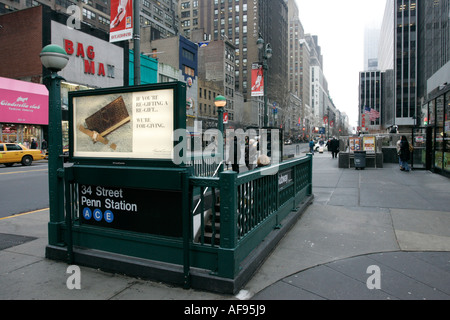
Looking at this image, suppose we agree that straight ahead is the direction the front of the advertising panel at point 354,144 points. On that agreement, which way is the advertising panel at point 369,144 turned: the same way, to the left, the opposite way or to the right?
the same way

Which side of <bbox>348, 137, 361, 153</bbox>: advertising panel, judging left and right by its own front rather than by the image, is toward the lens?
front

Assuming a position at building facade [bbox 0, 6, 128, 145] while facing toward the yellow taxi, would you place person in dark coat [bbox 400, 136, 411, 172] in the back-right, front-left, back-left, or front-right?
front-left

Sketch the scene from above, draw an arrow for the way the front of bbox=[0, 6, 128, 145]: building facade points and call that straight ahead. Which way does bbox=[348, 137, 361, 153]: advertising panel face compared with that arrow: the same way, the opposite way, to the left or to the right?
to the right

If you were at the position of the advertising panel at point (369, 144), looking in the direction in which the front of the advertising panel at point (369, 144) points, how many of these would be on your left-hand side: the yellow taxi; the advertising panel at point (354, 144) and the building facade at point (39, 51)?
0

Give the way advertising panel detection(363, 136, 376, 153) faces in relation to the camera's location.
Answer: facing the viewer

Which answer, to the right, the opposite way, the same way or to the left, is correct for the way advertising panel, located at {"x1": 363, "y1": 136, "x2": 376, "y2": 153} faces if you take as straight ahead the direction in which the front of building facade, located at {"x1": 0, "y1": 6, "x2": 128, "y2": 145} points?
to the right

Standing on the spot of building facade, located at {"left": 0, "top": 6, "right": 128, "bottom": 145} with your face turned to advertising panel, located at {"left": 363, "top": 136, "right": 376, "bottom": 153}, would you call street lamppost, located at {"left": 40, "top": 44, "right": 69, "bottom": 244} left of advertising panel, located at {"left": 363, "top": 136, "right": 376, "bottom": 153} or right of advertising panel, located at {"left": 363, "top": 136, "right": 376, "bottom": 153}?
right

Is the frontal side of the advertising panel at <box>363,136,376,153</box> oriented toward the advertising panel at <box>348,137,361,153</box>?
no

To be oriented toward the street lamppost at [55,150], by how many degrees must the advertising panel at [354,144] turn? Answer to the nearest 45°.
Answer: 0° — it already faces it

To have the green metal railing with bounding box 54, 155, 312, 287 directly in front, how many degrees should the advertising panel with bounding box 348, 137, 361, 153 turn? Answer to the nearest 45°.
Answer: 0° — it already faces it

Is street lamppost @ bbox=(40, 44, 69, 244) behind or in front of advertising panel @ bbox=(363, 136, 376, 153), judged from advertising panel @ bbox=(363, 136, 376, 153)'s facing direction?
in front

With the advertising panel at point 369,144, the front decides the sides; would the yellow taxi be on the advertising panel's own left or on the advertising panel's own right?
on the advertising panel's own right

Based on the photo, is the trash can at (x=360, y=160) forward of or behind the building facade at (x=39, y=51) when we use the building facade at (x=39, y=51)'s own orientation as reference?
forward

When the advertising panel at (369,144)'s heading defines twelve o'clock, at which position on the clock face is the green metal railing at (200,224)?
The green metal railing is roughly at 12 o'clock from the advertising panel.

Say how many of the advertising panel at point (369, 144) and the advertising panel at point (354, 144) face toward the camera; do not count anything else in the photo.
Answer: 2

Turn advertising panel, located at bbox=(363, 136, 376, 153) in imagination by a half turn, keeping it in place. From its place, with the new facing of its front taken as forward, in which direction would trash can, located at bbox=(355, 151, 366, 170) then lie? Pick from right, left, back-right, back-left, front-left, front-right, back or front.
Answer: back

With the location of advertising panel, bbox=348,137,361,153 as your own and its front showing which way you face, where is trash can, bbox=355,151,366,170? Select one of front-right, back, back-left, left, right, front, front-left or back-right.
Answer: front

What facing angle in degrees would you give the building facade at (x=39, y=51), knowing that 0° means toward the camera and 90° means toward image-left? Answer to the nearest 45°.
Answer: approximately 315°

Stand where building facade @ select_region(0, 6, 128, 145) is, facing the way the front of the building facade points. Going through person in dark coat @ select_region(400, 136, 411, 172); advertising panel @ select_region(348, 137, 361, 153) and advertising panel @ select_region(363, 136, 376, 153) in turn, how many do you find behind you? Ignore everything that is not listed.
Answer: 0
